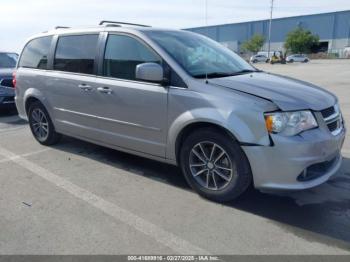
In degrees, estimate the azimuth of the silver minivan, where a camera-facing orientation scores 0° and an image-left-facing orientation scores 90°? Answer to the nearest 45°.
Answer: approximately 315°

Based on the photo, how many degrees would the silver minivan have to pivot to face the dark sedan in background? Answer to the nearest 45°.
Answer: approximately 180°
